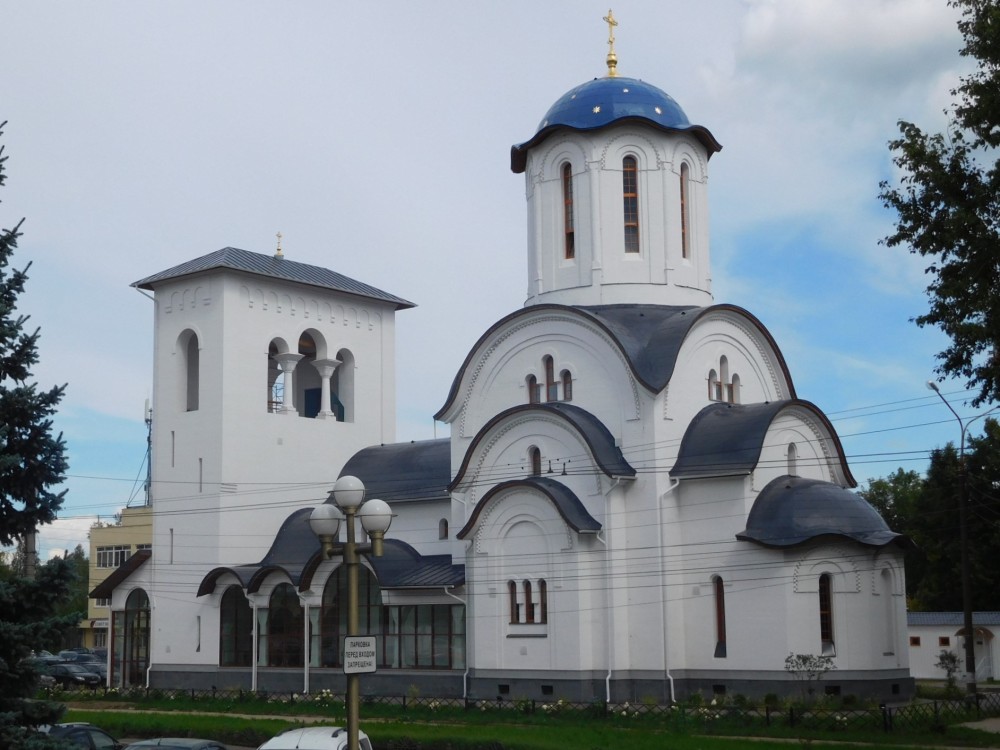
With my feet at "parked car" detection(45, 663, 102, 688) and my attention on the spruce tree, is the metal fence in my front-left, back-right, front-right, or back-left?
front-left

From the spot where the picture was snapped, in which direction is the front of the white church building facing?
facing to the left of the viewer

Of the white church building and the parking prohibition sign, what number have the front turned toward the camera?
1

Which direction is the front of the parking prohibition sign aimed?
toward the camera

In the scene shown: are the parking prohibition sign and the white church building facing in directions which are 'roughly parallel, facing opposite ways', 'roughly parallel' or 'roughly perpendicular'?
roughly perpendicular

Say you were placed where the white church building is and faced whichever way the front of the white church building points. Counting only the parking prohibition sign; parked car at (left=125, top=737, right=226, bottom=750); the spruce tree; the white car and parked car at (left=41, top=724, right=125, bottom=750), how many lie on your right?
0

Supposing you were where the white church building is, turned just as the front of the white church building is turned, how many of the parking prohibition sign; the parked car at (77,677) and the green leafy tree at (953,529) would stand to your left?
1

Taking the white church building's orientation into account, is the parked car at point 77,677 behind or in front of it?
in front

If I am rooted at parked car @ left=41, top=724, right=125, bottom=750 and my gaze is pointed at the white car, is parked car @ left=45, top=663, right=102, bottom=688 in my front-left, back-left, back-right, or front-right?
back-left

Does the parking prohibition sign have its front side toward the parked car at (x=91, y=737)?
no

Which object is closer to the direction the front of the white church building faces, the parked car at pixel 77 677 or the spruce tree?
the parked car

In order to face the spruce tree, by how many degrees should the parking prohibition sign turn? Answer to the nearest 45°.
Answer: approximately 90° to its right

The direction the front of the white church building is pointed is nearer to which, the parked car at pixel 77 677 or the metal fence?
the parked car

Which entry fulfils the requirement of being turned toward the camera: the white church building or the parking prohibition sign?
the parking prohibition sign

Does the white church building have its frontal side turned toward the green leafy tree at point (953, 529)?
no

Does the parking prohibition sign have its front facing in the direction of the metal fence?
no
